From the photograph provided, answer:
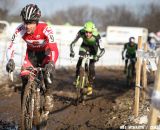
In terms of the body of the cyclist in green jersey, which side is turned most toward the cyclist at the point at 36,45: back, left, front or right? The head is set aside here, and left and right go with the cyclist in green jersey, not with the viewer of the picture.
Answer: front

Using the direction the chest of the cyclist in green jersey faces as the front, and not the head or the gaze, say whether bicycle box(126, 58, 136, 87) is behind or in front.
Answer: behind

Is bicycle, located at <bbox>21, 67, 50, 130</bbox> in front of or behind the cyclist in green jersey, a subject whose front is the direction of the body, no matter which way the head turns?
in front

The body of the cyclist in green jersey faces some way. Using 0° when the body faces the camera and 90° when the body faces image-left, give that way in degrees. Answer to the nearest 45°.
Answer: approximately 0°

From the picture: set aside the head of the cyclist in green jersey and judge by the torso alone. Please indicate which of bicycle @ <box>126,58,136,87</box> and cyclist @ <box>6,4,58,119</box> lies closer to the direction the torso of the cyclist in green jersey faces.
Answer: the cyclist
